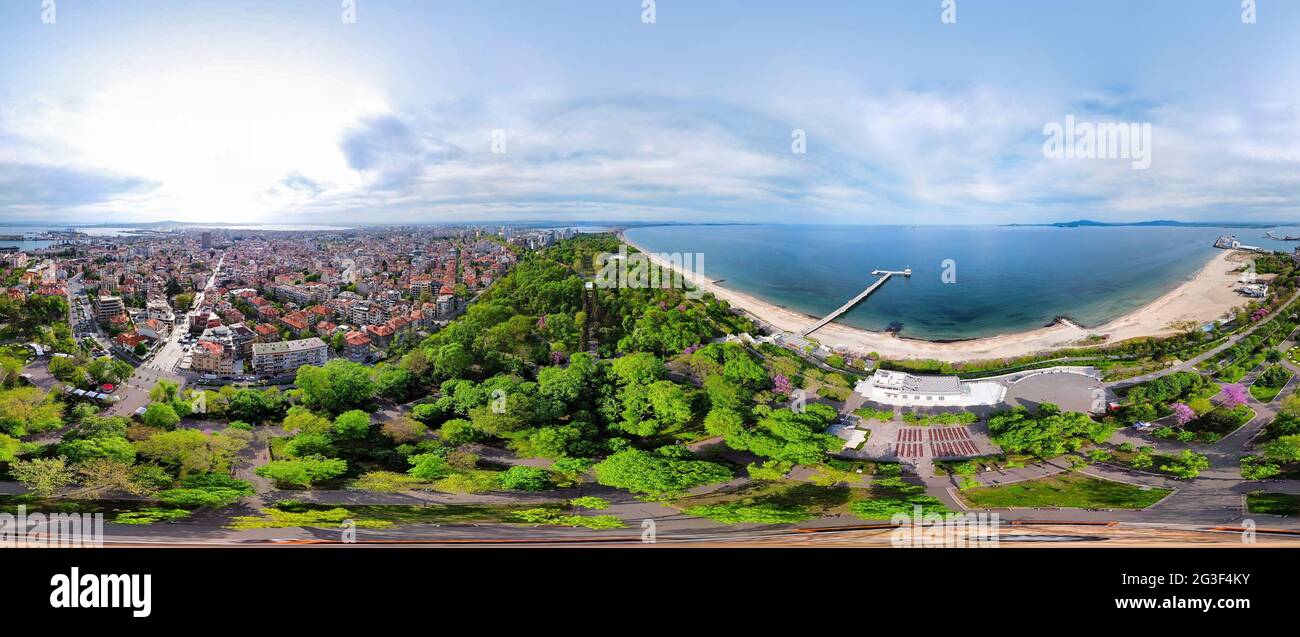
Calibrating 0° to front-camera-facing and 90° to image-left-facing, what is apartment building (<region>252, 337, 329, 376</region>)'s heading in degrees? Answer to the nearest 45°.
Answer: approximately 0°

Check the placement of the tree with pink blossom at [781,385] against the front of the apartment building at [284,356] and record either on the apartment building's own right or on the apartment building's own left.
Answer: on the apartment building's own left
